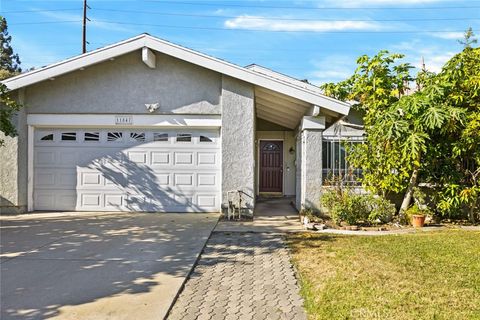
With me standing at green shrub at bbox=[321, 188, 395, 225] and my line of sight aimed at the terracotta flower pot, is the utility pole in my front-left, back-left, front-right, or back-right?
back-left

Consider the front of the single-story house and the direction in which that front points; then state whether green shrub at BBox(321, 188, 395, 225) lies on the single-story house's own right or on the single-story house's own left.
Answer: on the single-story house's own left

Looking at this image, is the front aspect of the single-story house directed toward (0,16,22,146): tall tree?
no

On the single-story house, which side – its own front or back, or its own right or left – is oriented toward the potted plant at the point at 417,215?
left

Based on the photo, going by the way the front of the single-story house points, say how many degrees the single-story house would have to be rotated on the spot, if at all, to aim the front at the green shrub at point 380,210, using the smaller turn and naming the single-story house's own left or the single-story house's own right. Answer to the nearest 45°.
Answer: approximately 90° to the single-story house's own left

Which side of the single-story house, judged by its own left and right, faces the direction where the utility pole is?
back

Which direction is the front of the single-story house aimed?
toward the camera

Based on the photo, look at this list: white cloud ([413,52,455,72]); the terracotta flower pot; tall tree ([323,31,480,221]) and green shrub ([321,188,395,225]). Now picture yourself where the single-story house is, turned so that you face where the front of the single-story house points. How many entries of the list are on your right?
0

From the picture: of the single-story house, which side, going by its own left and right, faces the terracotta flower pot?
left

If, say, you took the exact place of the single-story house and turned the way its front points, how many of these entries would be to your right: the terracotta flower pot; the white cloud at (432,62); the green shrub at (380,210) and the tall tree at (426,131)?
0

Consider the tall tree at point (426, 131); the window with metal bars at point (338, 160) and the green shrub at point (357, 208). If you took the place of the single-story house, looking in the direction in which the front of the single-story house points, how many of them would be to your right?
0

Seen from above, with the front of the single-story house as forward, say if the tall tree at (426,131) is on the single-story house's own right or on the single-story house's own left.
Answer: on the single-story house's own left

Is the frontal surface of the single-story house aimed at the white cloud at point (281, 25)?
no

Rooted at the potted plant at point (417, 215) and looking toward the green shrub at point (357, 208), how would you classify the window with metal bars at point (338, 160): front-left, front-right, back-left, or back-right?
front-right

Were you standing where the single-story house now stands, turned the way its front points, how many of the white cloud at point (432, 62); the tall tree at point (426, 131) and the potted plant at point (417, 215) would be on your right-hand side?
0
